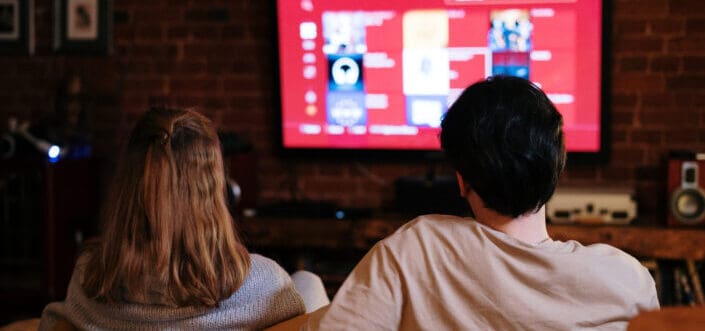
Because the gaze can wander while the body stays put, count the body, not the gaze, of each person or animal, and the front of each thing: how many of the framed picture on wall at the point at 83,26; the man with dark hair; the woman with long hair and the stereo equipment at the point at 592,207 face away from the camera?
2

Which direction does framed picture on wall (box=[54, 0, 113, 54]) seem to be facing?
toward the camera

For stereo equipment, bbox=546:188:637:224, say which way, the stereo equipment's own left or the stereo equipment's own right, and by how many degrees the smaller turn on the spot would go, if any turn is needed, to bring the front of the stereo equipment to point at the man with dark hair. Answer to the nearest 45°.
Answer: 0° — it already faces them

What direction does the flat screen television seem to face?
toward the camera

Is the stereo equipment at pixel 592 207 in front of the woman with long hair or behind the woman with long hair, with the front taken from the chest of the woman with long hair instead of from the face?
in front

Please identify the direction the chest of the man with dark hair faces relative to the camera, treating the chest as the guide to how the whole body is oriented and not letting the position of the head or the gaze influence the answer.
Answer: away from the camera

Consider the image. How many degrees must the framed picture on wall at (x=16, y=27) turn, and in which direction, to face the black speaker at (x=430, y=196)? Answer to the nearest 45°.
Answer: approximately 45° to its left

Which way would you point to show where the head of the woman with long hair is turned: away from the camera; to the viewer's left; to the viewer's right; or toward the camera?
away from the camera

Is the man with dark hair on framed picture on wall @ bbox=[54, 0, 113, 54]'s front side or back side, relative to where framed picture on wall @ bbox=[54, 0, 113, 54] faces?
on the front side

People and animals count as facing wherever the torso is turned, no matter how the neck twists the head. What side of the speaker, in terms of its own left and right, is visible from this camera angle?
front
